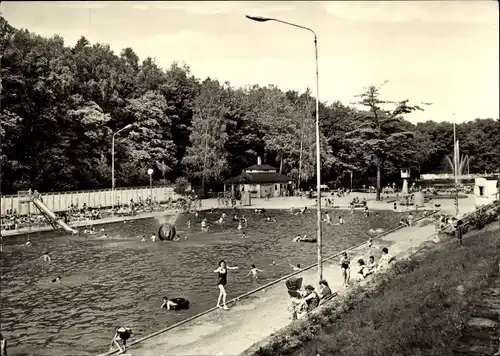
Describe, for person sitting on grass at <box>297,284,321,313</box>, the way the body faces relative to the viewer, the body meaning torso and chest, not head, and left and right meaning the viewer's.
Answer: facing to the left of the viewer

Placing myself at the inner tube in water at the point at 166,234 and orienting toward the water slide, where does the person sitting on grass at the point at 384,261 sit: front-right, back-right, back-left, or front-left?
back-left

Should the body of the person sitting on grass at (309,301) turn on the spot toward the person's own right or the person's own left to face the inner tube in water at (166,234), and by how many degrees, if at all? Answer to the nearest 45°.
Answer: approximately 45° to the person's own right

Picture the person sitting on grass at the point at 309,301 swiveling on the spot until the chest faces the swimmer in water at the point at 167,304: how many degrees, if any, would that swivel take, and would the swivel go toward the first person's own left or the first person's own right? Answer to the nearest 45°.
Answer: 0° — they already face them

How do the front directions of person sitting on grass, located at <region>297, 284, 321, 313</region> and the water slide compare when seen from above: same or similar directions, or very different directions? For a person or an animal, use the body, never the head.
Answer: very different directions

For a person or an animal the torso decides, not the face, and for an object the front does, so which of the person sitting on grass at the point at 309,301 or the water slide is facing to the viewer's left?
the person sitting on grass

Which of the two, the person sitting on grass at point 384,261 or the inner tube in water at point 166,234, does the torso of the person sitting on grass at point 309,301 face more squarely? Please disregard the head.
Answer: the inner tube in water

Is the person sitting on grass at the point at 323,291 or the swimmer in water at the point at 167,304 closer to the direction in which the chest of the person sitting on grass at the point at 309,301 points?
the swimmer in water

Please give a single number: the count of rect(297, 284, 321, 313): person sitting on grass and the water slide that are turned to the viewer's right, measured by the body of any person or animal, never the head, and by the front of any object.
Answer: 1

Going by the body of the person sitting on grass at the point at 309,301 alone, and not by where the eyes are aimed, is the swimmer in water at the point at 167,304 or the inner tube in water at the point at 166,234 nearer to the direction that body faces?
the swimmer in water

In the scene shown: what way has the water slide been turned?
to the viewer's right
